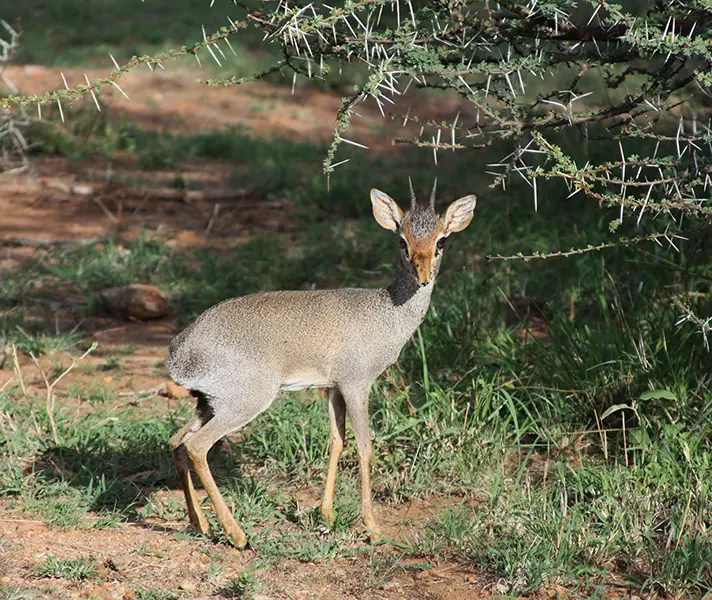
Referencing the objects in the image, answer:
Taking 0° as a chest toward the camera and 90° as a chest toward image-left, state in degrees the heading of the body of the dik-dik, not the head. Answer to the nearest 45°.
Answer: approximately 270°

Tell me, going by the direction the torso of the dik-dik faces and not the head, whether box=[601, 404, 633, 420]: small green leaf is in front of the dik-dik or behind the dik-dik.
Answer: in front

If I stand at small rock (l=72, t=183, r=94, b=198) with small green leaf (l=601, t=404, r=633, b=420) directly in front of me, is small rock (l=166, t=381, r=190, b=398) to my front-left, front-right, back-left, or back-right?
front-right

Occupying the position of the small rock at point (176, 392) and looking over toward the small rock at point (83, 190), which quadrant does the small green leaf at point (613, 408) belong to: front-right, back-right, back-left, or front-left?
back-right

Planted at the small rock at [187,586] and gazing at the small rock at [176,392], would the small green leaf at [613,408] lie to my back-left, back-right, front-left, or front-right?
front-right

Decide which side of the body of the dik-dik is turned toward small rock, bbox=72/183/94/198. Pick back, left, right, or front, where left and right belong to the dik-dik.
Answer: left

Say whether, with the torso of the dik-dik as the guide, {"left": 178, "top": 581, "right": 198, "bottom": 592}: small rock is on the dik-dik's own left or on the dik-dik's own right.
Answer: on the dik-dik's own right

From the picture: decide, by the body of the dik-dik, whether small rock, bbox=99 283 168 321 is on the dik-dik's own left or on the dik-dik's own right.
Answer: on the dik-dik's own left

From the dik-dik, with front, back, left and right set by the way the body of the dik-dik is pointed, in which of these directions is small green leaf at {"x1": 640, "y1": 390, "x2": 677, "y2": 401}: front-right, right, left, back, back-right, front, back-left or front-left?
front

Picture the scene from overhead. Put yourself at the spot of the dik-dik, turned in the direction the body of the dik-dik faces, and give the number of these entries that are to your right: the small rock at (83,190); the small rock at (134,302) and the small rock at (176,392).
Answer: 0

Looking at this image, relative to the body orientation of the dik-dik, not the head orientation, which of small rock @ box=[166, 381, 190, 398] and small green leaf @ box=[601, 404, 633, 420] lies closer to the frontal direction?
the small green leaf

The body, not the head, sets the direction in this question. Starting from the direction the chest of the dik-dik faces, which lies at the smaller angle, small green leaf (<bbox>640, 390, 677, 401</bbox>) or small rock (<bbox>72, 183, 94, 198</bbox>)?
the small green leaf

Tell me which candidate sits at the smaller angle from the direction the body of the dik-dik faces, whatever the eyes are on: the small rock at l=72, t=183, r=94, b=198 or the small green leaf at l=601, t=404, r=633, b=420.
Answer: the small green leaf
